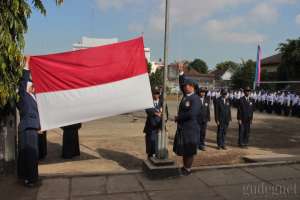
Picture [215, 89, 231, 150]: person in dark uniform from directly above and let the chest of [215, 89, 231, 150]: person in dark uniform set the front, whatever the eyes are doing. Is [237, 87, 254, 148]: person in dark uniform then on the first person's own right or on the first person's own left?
on the first person's own left

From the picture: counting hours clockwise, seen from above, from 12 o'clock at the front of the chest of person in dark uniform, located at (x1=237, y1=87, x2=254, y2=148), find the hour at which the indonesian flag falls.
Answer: The indonesian flag is roughly at 1 o'clock from the person in dark uniform.

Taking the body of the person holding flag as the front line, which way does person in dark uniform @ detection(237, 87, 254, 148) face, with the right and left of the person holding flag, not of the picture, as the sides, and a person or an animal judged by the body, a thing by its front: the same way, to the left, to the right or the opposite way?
to the right

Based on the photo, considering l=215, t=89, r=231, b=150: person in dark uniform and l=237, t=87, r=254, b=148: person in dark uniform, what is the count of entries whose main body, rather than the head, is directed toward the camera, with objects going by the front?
2

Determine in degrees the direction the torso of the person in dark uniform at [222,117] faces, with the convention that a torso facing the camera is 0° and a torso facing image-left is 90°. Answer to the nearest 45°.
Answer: approximately 0°

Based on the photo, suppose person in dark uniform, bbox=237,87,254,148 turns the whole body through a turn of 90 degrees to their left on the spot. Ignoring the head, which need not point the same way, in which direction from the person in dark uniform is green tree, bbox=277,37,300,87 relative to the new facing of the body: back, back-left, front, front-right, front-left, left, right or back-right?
left

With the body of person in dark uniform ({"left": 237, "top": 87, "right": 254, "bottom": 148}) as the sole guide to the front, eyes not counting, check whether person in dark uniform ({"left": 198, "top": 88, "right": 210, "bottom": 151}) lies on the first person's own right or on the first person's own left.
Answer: on the first person's own right

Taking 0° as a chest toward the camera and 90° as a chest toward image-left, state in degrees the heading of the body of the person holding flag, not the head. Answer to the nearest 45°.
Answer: approximately 315°

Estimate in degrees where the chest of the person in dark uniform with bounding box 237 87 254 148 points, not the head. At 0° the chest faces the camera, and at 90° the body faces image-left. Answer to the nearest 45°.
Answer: approximately 0°

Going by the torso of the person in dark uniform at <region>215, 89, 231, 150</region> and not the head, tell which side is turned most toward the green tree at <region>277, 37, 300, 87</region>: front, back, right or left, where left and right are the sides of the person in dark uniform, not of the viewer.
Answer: back
